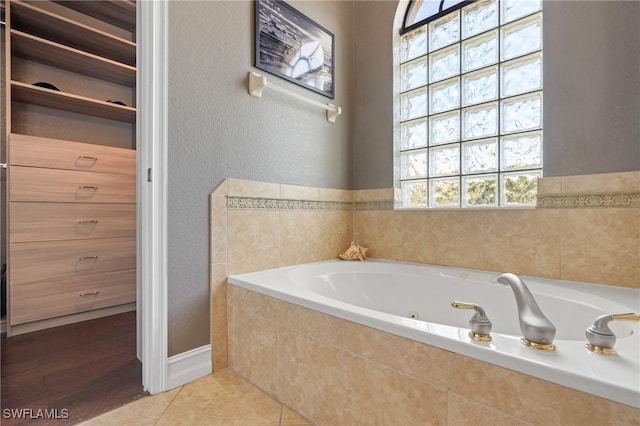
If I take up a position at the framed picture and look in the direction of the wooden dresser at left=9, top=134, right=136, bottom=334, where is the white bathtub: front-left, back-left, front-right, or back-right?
back-left

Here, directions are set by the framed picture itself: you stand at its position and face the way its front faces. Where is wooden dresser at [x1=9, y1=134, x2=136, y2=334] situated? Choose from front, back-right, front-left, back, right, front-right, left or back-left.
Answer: back-right

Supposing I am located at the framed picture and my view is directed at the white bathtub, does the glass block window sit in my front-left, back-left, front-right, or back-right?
front-left

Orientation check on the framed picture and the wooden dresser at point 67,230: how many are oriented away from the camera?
0

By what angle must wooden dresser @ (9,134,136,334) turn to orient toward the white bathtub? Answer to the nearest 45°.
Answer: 0° — it already faces it

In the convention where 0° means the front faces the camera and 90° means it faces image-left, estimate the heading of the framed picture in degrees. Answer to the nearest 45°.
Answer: approximately 315°

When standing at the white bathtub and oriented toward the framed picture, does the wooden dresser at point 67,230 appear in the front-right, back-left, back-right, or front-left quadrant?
front-left
